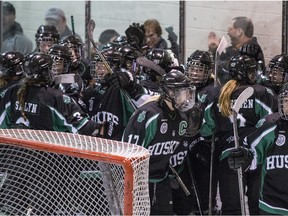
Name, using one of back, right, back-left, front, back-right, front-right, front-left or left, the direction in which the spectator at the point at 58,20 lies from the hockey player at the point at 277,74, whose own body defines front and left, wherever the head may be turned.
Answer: right

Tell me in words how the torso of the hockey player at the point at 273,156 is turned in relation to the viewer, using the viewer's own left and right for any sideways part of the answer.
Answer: facing the viewer

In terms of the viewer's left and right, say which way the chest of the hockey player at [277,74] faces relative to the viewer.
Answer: facing the viewer and to the left of the viewer

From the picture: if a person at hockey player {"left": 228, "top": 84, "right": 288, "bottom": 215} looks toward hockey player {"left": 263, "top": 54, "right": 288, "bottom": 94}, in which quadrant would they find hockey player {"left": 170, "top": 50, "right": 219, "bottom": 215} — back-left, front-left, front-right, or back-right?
front-left

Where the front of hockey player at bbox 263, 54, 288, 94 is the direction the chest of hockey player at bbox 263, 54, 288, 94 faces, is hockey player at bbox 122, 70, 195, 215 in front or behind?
in front

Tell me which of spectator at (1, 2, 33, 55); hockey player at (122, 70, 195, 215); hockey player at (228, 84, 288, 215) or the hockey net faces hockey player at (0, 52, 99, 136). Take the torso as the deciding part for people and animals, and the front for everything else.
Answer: the spectator

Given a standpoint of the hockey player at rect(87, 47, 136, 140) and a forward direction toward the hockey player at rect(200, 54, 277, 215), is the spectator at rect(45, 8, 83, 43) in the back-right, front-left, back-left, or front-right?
back-left

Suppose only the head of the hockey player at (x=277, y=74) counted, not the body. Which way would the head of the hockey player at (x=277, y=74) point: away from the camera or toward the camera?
toward the camera

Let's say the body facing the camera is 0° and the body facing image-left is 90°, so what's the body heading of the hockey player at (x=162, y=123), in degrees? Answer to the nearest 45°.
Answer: approximately 315°

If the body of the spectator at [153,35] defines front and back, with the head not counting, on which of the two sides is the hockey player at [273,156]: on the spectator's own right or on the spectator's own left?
on the spectator's own left
